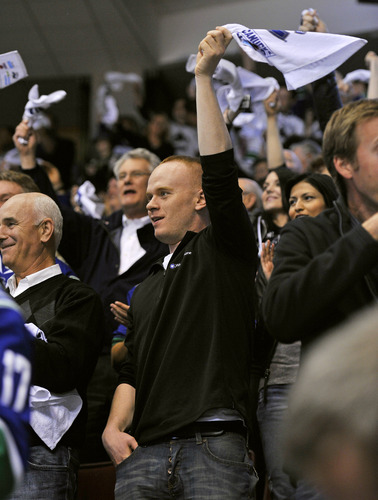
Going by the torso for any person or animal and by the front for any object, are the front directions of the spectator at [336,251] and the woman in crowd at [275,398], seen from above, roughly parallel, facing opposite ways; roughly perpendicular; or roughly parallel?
roughly perpendicular

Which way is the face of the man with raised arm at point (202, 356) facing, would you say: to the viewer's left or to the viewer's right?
to the viewer's left

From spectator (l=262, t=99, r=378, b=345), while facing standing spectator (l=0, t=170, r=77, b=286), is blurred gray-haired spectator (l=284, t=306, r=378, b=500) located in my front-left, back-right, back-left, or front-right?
back-left

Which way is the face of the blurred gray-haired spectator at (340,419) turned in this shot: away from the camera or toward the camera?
away from the camera

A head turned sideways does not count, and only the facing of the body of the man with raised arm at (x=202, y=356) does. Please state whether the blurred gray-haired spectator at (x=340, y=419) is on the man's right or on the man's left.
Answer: on the man's left

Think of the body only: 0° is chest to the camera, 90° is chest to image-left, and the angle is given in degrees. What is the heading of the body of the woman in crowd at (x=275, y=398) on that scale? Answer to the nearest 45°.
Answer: approximately 45°
